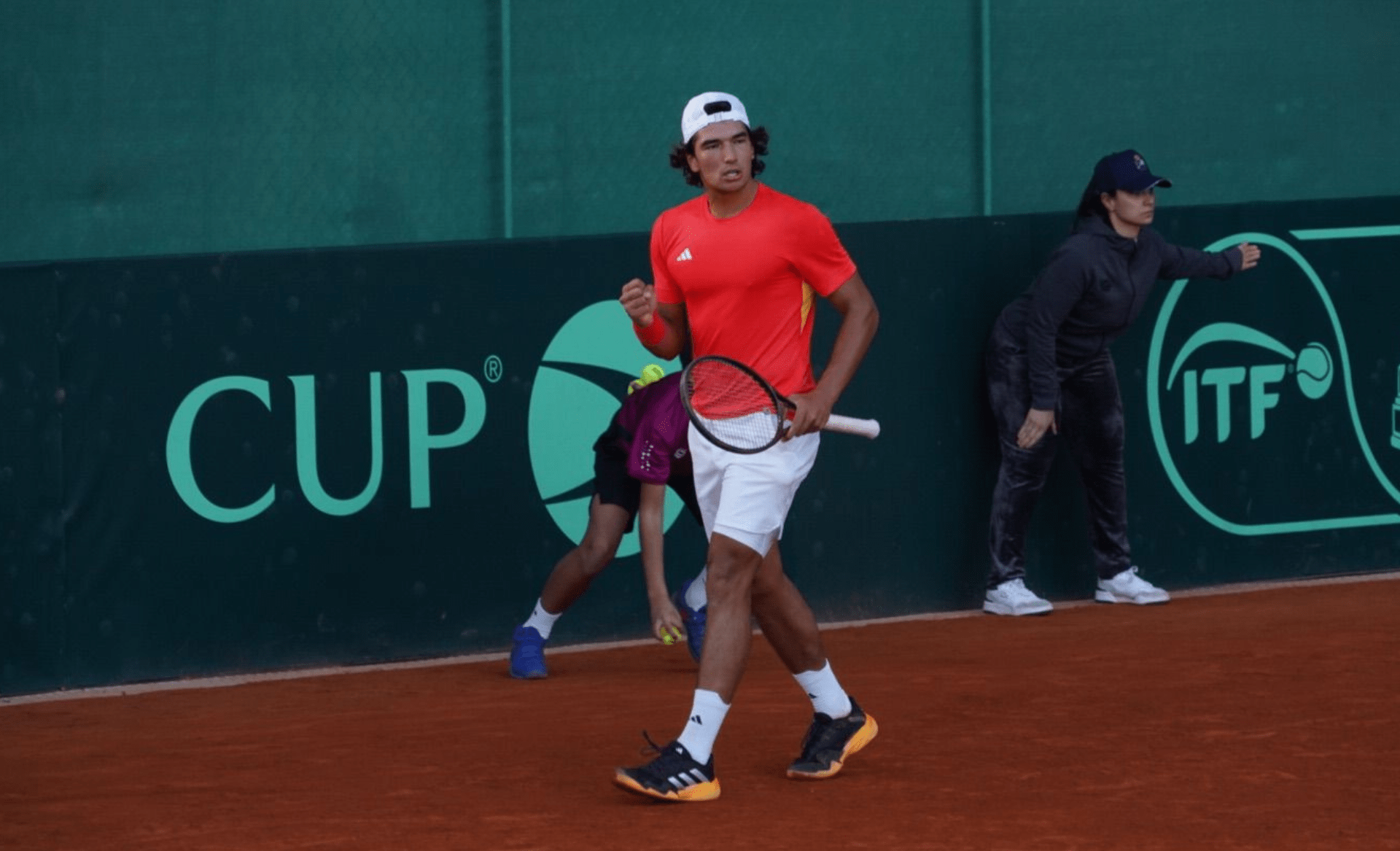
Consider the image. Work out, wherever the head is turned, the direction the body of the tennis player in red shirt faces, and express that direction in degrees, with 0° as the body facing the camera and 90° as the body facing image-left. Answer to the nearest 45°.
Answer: approximately 45°

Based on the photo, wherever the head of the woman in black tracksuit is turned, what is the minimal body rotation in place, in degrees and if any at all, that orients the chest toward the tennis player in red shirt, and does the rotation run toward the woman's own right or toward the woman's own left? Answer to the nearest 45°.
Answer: approximately 45° to the woman's own right

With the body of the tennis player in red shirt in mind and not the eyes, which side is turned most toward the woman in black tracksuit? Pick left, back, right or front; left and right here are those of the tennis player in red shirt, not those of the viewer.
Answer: back
